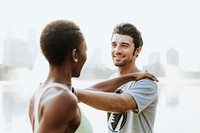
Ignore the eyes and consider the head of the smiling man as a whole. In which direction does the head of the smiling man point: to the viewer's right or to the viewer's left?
to the viewer's left

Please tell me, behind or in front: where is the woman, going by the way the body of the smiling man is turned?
in front

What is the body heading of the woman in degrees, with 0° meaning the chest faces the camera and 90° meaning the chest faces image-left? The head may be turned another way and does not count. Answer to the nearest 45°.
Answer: approximately 225°

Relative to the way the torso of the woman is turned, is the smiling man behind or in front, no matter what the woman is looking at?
in front

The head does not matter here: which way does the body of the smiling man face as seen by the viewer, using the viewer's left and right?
facing the viewer and to the left of the viewer

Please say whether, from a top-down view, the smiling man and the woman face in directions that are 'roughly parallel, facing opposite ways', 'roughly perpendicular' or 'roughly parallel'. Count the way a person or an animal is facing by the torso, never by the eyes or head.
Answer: roughly parallel, facing opposite ways
